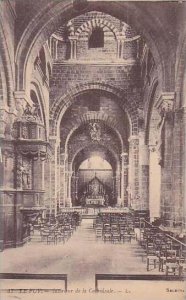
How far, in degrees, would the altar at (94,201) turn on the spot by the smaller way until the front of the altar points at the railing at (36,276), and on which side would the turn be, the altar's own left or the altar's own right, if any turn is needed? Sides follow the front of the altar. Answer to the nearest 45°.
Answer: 0° — it already faces it

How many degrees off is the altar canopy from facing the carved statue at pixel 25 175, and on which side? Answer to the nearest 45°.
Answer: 0° — it already faces it

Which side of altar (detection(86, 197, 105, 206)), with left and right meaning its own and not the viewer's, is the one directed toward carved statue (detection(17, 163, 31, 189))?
front

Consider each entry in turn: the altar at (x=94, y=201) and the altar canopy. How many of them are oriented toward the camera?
2

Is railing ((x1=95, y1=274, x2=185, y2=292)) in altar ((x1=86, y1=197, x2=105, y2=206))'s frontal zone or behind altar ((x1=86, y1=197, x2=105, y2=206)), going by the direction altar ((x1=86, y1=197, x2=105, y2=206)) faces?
frontal zone

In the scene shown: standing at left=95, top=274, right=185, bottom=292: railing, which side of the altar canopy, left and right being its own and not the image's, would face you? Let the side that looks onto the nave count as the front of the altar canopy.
front

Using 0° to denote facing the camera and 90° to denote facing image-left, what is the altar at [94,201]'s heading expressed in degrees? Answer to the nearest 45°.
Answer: approximately 0°
